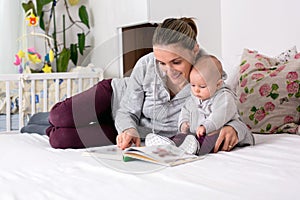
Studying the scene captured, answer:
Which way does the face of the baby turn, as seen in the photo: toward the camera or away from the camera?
toward the camera

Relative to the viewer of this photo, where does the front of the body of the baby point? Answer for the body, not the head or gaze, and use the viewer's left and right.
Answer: facing the viewer and to the left of the viewer

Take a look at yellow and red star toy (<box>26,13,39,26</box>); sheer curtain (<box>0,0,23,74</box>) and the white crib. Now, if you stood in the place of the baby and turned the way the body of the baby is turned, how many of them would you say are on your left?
0

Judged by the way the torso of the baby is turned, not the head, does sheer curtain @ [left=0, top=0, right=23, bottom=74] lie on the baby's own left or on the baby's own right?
on the baby's own right
